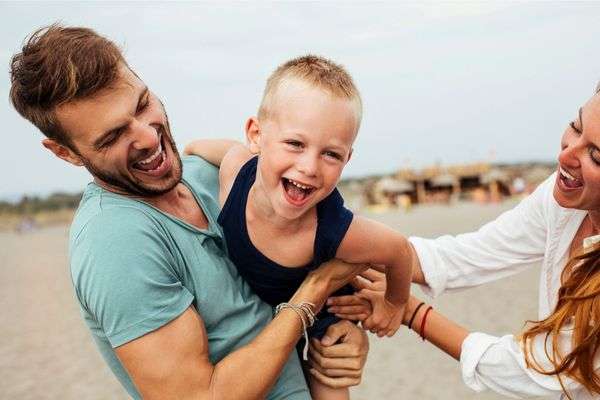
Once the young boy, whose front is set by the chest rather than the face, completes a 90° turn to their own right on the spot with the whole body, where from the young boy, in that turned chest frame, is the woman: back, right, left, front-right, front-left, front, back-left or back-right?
back

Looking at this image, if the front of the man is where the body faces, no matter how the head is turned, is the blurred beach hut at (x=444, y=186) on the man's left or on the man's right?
on the man's left

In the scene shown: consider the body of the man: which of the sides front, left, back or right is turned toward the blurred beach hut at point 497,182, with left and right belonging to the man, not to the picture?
left

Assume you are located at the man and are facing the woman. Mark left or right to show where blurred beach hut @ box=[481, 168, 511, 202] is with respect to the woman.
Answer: left

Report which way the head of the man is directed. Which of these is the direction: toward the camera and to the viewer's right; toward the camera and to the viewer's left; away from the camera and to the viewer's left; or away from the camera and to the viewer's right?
toward the camera and to the viewer's right

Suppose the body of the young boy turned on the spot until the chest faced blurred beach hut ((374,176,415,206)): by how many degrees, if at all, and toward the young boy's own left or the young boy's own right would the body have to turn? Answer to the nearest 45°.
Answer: approximately 180°

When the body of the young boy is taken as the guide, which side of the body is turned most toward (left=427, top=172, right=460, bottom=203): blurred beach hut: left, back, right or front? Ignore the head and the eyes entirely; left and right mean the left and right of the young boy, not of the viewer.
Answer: back

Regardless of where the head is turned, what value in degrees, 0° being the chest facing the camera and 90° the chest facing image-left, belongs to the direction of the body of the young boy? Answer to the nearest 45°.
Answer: approximately 0°
